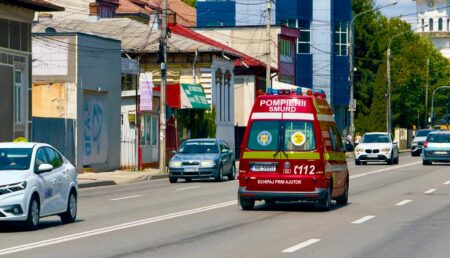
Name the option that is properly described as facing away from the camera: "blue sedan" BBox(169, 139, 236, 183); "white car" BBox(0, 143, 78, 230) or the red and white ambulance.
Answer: the red and white ambulance

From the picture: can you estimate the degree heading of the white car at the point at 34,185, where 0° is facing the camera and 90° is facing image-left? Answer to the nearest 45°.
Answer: approximately 45°

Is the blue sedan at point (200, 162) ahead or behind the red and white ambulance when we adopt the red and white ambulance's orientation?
ahead

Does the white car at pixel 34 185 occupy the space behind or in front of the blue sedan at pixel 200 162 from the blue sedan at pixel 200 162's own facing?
in front

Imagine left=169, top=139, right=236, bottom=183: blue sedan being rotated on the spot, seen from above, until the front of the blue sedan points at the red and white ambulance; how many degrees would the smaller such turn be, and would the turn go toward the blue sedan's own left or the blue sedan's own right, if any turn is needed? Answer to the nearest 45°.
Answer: approximately 45° to the blue sedan's own left

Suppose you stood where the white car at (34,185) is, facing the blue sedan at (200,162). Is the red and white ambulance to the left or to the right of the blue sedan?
right

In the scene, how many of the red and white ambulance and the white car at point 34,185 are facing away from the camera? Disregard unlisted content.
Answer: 1

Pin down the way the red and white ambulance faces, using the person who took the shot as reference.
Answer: facing away from the viewer

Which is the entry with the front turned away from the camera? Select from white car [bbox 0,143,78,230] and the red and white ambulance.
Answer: the red and white ambulance

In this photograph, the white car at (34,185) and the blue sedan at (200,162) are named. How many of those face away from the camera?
0

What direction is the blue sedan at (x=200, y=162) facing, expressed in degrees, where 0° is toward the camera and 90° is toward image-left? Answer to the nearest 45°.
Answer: approximately 45°
